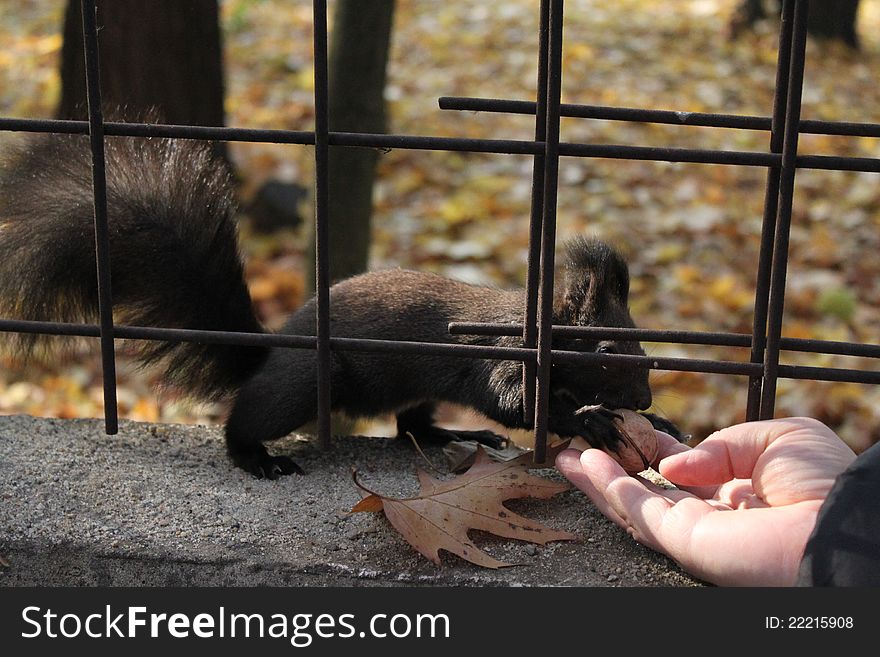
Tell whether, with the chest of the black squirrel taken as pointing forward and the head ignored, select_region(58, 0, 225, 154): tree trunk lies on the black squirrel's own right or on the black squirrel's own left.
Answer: on the black squirrel's own left

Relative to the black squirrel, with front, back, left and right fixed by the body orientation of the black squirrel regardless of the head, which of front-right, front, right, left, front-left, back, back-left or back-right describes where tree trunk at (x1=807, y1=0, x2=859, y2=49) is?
front-left

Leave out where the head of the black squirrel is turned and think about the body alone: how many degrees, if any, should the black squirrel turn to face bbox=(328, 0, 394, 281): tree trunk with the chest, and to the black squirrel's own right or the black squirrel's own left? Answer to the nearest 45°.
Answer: approximately 90° to the black squirrel's own left

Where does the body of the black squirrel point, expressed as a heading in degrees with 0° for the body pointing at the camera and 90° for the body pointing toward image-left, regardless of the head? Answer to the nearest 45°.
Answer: approximately 270°

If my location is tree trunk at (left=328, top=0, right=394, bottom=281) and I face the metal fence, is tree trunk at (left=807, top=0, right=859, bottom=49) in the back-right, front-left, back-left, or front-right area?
back-left

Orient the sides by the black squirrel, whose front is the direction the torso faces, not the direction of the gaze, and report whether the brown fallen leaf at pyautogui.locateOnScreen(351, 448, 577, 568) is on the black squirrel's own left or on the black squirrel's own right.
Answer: on the black squirrel's own right
